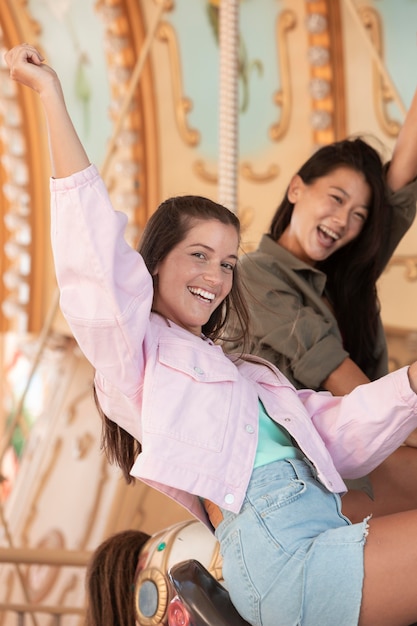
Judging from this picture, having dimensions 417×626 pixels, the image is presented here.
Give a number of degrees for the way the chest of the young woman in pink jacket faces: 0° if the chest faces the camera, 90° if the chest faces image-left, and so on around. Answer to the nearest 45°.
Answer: approximately 315°
